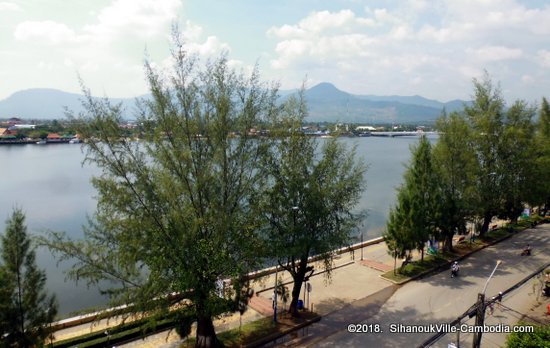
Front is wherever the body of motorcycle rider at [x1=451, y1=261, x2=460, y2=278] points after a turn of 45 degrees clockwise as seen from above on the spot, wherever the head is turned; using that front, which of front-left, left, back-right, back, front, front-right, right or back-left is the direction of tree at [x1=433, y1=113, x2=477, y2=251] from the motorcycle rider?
right

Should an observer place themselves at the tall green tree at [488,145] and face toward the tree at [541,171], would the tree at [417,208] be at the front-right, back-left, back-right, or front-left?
back-right

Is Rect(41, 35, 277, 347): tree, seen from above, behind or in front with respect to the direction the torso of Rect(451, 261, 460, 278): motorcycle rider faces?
in front

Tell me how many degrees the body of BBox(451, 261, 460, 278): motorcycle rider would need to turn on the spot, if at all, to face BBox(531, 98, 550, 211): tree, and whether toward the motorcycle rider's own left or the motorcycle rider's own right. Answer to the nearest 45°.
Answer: approximately 180°

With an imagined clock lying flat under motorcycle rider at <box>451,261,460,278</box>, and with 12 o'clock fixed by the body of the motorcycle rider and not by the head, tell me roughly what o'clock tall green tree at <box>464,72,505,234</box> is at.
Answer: The tall green tree is roughly at 5 o'clock from the motorcycle rider.

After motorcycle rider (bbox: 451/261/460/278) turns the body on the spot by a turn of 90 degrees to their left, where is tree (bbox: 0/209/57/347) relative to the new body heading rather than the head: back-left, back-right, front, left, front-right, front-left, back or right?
right
